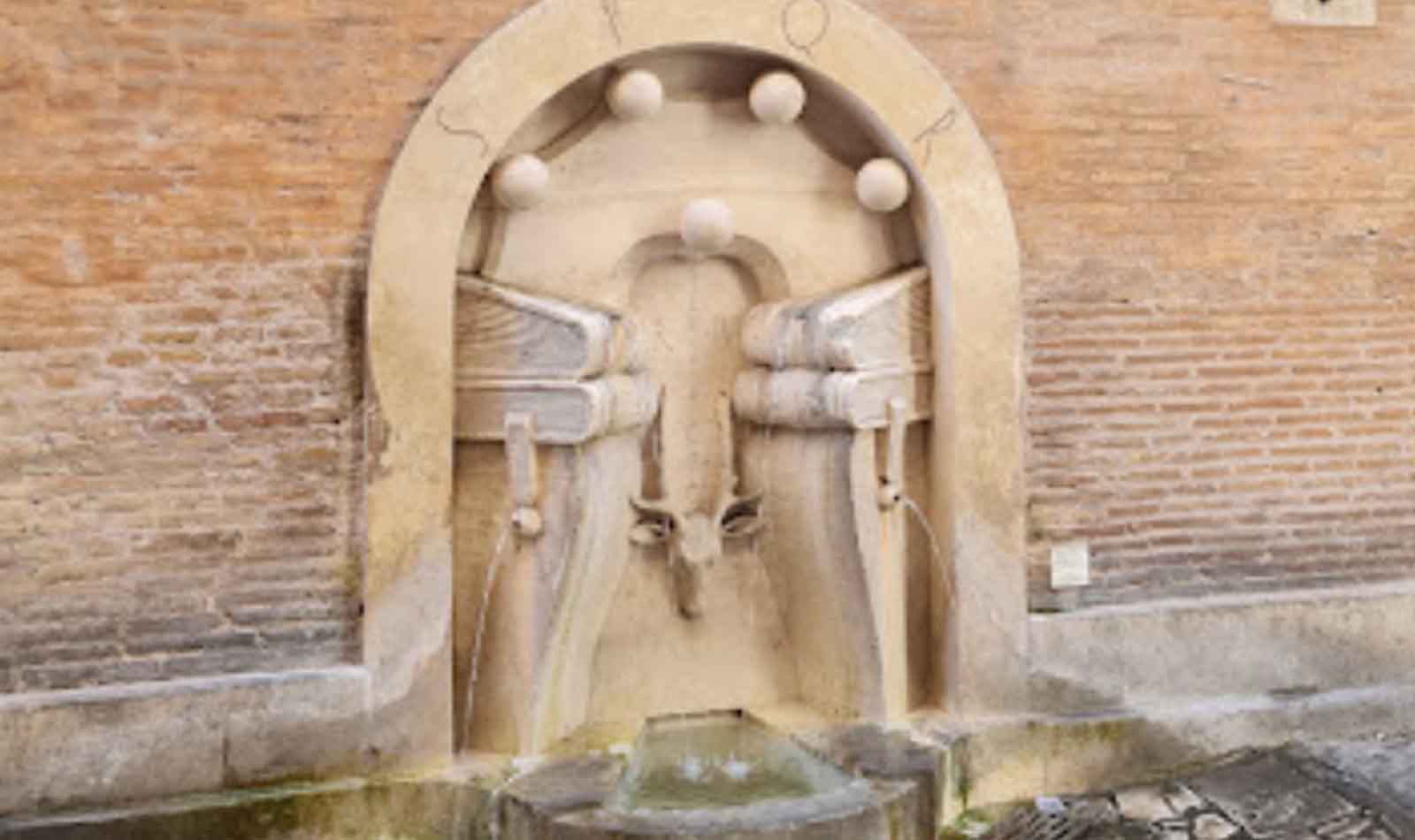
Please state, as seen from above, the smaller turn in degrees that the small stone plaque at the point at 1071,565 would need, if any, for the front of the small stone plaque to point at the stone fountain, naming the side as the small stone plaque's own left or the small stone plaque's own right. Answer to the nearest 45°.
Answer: approximately 45° to the small stone plaque's own right

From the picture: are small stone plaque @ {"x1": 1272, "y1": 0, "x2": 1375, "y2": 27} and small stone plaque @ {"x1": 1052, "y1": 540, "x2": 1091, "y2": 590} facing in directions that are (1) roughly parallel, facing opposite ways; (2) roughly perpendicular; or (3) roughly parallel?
roughly parallel

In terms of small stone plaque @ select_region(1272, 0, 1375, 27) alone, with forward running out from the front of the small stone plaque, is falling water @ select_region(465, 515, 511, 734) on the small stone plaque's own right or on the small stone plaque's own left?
on the small stone plaque's own right

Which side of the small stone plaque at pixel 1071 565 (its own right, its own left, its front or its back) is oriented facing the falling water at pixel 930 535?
right

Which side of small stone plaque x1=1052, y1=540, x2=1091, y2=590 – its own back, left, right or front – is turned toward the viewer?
front

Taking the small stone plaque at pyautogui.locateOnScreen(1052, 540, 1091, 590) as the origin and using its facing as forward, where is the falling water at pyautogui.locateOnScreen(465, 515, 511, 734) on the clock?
The falling water is roughly at 2 o'clock from the small stone plaque.

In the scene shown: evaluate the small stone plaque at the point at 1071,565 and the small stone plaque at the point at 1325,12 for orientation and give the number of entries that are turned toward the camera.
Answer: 2
